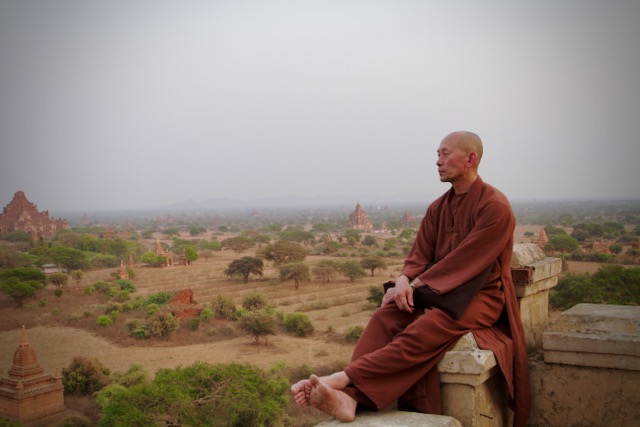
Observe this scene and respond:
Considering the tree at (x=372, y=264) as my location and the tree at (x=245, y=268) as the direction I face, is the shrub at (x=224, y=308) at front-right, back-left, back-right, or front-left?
front-left

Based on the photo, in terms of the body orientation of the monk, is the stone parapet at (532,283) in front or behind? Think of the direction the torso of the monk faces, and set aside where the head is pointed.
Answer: behind

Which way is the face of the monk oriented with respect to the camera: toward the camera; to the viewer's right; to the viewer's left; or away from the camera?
to the viewer's left

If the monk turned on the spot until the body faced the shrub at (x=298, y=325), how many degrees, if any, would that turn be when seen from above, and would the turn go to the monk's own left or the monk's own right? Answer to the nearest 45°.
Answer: approximately 135° to the monk's own right

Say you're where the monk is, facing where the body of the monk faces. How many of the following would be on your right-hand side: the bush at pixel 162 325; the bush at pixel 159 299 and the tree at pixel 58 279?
3

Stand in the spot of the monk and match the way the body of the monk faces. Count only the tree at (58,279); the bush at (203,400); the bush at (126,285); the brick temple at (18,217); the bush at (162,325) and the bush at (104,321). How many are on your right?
6

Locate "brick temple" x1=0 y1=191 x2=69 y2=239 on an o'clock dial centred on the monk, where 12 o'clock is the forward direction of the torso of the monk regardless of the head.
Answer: The brick temple is roughly at 3 o'clock from the monk.

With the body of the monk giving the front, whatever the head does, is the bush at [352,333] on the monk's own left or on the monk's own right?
on the monk's own right

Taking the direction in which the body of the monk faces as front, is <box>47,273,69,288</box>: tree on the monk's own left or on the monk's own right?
on the monk's own right

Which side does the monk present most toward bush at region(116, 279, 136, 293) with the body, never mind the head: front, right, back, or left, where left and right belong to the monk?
right

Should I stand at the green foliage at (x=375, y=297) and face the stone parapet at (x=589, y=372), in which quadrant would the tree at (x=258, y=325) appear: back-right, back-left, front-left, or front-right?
front-right

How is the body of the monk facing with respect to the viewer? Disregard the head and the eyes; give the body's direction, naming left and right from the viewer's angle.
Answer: facing the viewer and to the left of the viewer

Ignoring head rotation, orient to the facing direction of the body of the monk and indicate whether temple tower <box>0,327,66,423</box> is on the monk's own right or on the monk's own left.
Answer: on the monk's own right

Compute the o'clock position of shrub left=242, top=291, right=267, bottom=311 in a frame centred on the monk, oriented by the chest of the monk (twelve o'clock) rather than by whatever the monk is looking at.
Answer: The shrub is roughly at 4 o'clock from the monk.
